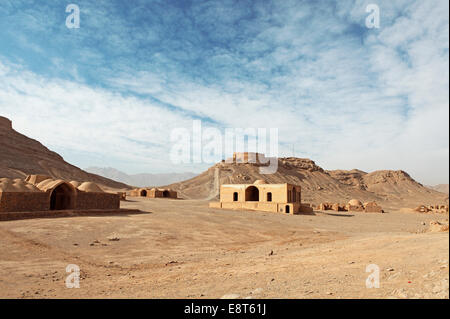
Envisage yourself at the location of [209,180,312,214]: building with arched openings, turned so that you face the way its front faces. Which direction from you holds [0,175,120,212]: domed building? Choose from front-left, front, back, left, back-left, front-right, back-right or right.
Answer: front-right

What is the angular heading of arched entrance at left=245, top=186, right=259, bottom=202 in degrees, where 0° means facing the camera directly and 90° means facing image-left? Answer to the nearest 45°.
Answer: approximately 0°
